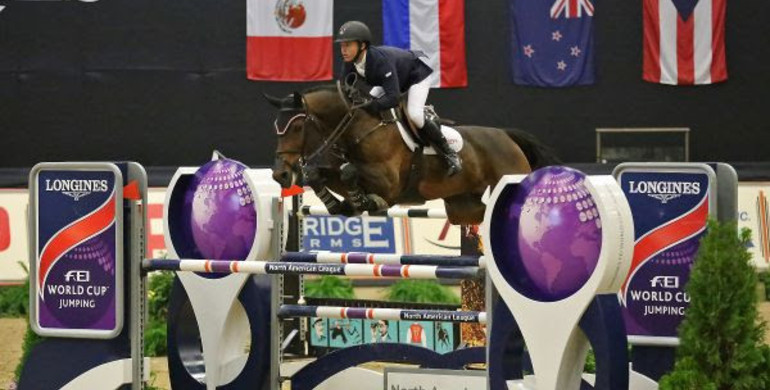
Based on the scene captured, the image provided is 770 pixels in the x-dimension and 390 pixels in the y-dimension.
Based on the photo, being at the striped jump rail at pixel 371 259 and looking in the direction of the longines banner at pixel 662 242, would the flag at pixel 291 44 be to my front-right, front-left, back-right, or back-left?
back-left

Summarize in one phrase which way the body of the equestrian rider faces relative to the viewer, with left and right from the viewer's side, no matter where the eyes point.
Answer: facing the viewer and to the left of the viewer

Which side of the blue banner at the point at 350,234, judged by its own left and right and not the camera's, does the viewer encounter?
front

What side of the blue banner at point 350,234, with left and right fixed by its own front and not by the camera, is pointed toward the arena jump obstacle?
front

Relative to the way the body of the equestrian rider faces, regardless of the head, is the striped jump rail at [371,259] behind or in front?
in front

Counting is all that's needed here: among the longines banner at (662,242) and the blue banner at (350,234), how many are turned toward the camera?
2

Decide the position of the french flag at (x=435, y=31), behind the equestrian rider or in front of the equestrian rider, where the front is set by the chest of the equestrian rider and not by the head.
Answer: behind

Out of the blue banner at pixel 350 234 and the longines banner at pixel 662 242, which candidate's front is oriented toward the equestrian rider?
the blue banner

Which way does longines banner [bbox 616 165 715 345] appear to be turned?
toward the camera
